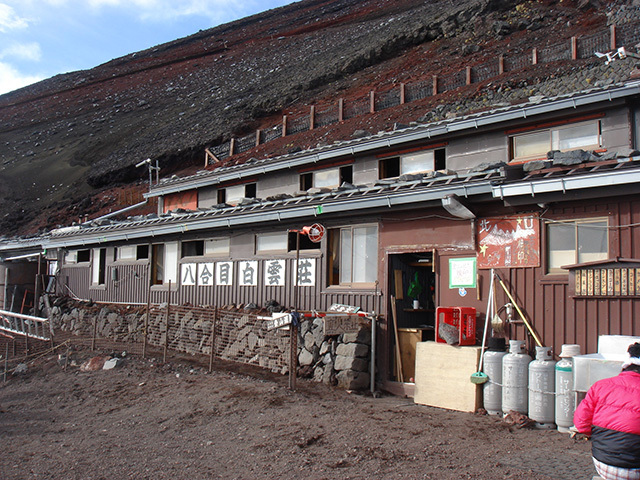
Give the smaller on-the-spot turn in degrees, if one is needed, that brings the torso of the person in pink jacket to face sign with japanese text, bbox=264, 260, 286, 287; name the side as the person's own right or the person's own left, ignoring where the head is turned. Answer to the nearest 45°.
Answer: approximately 45° to the person's own left

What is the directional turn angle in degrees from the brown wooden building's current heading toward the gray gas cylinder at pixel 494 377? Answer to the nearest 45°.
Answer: approximately 45° to its left

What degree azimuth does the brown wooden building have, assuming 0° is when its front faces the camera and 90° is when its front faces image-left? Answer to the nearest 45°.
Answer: approximately 45°

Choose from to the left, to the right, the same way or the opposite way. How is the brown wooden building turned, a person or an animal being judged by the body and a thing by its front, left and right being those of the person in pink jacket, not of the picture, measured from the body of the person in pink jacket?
the opposite way

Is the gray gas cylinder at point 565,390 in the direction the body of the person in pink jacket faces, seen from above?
yes

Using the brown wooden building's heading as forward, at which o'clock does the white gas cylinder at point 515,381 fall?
The white gas cylinder is roughly at 10 o'clock from the brown wooden building.

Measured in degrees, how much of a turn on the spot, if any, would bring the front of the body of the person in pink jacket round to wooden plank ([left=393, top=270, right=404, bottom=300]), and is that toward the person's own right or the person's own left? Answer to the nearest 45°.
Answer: approximately 45° to the person's own left

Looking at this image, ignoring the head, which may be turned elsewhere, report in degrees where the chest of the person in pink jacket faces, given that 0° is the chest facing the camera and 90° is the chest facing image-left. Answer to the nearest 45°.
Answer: approximately 180°

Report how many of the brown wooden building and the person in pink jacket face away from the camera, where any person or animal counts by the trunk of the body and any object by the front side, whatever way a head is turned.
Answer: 1

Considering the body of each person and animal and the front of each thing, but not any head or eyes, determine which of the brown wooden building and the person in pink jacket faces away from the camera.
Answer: the person in pink jacket
